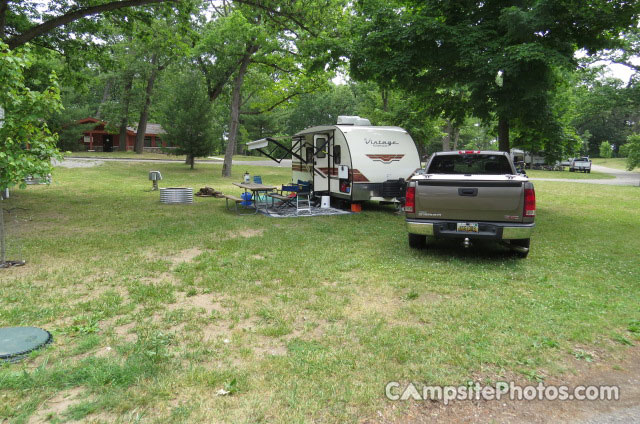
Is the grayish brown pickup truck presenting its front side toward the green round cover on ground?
no

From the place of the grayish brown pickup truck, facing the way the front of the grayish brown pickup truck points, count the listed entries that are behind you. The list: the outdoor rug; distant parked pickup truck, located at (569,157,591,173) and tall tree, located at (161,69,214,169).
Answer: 0

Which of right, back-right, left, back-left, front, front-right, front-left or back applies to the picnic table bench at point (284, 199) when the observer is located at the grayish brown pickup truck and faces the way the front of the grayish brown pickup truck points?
front-left

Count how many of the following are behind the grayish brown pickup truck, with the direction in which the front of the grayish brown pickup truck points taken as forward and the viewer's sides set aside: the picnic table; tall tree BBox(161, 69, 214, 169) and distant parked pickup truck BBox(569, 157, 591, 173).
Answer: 0

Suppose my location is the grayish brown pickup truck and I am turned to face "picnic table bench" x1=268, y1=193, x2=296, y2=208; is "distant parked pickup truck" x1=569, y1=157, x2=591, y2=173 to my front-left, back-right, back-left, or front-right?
front-right

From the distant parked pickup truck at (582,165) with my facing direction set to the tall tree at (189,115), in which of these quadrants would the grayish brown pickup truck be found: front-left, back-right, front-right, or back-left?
front-left

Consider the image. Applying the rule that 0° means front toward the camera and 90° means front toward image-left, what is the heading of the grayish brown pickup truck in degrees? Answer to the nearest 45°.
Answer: approximately 180°

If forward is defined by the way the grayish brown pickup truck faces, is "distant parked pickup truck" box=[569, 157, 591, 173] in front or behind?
in front

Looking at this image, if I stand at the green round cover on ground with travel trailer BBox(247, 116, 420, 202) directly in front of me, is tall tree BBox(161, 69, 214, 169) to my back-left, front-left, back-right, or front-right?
front-left

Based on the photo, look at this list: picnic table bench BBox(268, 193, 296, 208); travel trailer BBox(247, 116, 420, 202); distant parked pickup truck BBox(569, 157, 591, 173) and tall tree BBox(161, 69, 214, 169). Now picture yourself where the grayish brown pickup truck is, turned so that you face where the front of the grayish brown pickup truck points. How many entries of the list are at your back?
0

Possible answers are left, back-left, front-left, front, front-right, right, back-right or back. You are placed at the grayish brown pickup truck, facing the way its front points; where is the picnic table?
front-left

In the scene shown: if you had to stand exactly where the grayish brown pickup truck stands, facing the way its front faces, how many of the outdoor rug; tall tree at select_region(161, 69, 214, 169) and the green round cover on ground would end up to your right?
0

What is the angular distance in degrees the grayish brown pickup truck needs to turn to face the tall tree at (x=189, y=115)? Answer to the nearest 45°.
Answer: approximately 45° to its left
